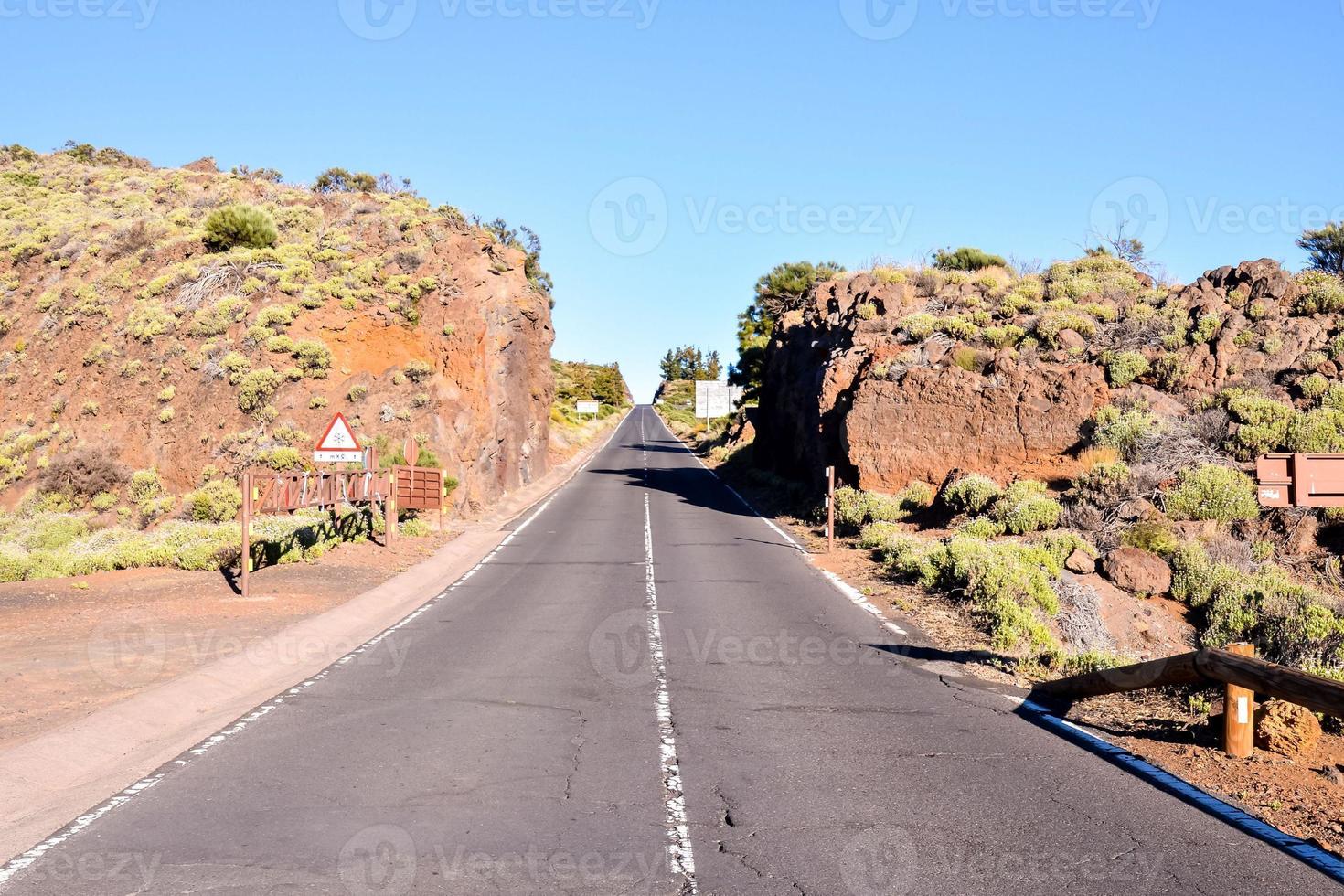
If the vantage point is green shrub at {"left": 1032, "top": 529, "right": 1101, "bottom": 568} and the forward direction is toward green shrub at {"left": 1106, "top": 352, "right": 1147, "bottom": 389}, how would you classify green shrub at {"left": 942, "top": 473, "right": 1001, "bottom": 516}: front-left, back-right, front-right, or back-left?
front-left

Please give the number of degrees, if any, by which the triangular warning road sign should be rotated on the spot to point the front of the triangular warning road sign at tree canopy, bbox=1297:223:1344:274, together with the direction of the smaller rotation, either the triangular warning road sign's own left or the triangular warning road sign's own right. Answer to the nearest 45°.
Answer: approximately 90° to the triangular warning road sign's own left

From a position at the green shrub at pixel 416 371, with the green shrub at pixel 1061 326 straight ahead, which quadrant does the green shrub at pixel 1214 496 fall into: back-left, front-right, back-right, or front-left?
front-right

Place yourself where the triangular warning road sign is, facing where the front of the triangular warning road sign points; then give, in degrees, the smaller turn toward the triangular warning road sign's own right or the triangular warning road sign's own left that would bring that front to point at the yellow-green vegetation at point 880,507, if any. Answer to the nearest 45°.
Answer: approximately 90° to the triangular warning road sign's own left

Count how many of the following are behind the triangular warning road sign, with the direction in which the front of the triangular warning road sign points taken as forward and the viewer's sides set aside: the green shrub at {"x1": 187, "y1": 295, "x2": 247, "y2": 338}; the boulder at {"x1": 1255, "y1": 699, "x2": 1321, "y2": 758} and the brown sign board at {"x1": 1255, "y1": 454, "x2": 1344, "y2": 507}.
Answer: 1

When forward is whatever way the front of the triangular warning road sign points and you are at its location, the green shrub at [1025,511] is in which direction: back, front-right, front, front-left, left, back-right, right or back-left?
left

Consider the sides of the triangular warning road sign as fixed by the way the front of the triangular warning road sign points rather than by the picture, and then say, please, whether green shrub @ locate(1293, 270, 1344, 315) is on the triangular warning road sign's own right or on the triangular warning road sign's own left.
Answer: on the triangular warning road sign's own left

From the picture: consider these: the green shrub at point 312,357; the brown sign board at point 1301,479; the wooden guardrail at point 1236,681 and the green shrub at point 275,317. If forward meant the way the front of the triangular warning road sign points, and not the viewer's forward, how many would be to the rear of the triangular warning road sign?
2

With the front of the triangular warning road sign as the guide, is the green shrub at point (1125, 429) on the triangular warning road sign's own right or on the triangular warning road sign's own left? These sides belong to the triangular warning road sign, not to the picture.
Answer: on the triangular warning road sign's own left

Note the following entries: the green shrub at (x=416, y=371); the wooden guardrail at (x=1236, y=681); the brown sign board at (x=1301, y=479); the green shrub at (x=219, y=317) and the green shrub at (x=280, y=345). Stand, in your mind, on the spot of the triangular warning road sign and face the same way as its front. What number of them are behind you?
3

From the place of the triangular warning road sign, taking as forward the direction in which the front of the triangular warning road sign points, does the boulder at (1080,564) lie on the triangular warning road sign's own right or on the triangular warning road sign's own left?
on the triangular warning road sign's own left

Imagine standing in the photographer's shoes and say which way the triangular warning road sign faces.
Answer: facing the viewer

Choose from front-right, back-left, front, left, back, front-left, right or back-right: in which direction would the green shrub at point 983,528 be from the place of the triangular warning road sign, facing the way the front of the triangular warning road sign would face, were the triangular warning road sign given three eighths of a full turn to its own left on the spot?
front-right

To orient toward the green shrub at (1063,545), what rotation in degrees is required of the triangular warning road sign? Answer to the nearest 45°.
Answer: approximately 90° to its left

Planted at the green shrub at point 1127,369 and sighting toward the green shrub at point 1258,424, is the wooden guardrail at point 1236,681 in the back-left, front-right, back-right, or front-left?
front-right

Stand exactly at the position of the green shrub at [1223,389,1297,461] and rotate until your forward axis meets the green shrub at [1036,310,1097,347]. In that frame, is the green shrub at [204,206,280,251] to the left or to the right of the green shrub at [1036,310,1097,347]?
left

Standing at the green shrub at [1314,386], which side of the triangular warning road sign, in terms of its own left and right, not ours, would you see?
left

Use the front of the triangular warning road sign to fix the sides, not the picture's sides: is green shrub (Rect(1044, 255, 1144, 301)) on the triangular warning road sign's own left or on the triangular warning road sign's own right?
on the triangular warning road sign's own left

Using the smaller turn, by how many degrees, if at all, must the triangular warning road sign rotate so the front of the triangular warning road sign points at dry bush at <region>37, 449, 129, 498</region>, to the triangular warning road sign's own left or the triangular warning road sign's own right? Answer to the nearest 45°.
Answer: approximately 135° to the triangular warning road sign's own right
